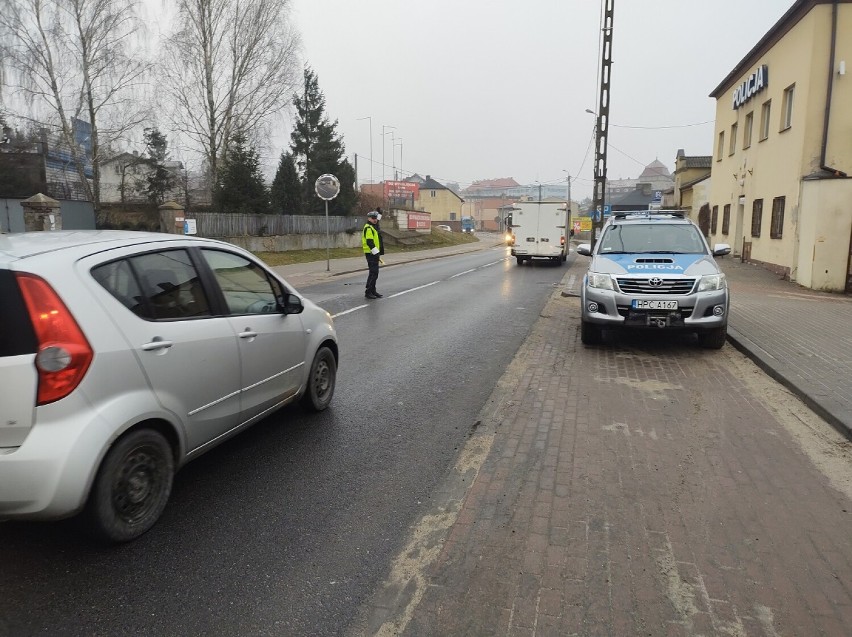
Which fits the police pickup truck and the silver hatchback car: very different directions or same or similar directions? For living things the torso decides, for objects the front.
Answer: very different directions

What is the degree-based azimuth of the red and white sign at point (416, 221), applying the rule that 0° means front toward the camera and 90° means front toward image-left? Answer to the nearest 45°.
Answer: approximately 0°

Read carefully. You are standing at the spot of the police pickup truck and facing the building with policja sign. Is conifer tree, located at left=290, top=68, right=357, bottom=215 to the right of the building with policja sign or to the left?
left

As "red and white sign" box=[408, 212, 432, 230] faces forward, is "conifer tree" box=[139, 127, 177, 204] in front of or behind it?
in front

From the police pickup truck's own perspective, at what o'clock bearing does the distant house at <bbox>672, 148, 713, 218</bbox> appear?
The distant house is roughly at 6 o'clock from the police pickup truck.

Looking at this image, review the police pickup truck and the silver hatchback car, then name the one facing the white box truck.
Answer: the silver hatchback car

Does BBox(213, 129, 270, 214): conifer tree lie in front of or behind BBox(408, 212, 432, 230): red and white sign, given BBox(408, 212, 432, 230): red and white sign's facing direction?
in front

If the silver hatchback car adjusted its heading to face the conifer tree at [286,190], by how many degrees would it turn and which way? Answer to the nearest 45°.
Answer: approximately 45° to its left

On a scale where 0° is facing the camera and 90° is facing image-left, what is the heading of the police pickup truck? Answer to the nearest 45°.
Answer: approximately 0°

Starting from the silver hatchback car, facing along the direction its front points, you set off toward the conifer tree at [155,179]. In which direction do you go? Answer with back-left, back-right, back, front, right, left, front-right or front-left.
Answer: front-left
